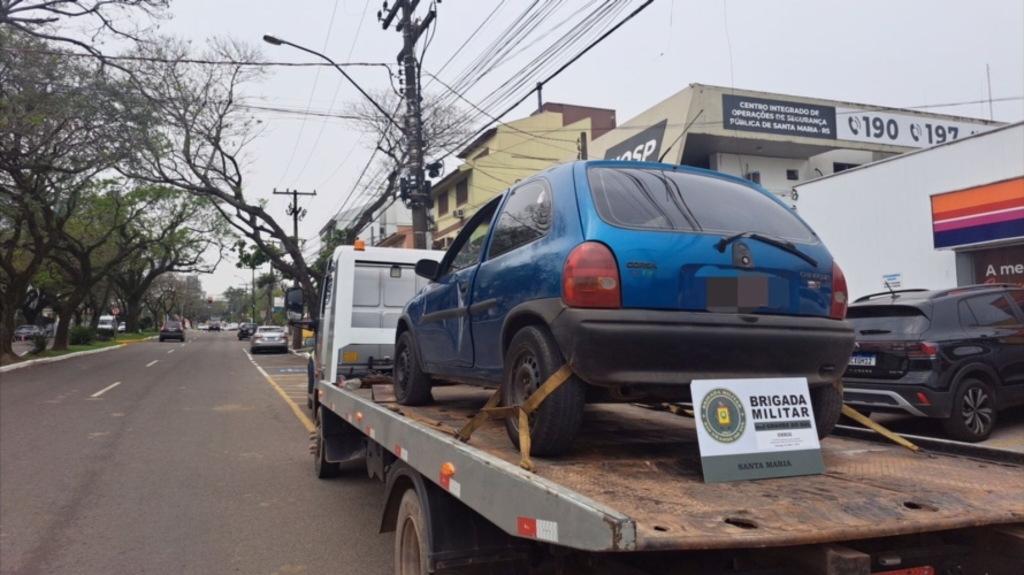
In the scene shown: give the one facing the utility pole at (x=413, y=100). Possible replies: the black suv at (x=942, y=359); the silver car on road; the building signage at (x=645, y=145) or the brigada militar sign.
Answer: the building signage

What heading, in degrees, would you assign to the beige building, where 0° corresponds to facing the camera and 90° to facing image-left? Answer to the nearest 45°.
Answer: approximately 45°

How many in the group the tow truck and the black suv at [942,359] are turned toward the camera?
0

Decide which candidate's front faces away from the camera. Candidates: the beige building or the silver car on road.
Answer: the silver car on road

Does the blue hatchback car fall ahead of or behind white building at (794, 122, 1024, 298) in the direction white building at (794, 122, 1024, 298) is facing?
ahead

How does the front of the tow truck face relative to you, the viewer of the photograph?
facing away from the viewer and to the left of the viewer

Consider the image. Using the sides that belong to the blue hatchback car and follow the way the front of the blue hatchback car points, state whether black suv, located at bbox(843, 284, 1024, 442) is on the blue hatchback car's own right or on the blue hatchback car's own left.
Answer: on the blue hatchback car's own right

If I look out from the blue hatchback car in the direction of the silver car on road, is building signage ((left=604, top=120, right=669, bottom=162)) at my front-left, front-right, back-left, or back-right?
front-right

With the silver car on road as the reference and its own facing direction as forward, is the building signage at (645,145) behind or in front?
behind

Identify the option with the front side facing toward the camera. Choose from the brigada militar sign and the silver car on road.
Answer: the brigada militar sign

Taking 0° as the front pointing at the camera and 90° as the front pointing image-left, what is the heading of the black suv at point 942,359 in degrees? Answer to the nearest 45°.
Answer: approximately 225°

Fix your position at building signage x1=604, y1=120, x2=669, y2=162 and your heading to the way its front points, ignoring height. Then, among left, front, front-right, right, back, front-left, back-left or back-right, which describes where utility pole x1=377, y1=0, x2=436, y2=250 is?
front

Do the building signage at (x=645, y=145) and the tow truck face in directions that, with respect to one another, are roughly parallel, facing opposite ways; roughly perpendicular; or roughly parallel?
roughly perpendicular

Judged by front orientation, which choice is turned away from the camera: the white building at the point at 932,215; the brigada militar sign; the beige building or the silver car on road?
the silver car on road

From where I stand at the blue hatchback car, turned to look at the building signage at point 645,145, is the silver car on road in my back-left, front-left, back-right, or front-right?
front-left

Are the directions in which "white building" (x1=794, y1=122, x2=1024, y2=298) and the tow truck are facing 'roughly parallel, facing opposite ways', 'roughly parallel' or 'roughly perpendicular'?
roughly perpendicular

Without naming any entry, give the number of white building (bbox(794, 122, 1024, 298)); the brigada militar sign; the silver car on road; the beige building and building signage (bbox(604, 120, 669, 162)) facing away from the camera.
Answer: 1
